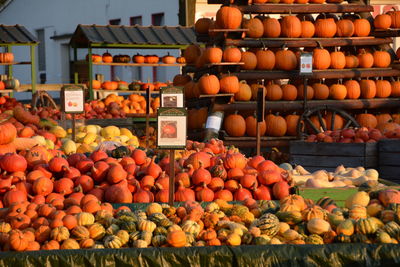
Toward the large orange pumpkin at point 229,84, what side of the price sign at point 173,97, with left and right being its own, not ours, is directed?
back

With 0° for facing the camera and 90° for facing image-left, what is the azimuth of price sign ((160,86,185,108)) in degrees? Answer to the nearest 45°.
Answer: approximately 0°

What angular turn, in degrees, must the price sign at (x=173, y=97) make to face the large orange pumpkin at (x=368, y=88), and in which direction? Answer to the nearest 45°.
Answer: approximately 135° to its left

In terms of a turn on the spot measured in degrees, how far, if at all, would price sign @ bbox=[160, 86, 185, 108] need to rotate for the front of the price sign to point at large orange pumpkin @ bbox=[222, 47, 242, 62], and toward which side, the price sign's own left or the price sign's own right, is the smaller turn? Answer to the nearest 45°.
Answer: approximately 180°

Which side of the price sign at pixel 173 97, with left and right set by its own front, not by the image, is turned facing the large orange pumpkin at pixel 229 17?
back

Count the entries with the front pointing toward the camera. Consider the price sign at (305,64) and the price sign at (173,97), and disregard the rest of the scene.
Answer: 2

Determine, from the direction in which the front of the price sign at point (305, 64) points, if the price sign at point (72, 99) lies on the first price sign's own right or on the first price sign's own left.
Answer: on the first price sign's own right

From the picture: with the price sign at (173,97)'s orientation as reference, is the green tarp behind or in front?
in front

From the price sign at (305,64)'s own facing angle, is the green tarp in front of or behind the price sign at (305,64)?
in front

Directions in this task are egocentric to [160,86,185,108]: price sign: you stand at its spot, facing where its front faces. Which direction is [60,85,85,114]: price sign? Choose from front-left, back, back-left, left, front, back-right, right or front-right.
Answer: back-right

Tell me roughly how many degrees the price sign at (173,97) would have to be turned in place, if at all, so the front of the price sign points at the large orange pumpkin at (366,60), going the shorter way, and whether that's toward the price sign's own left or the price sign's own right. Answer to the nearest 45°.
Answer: approximately 135° to the price sign's own left

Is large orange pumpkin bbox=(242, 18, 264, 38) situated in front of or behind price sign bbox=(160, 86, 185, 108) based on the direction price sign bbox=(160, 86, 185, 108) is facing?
behind

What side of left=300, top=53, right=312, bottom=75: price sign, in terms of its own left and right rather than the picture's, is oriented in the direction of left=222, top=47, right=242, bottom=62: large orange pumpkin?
right

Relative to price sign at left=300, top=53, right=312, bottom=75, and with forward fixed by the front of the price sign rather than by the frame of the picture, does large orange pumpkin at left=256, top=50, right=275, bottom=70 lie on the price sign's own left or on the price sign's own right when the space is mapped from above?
on the price sign's own right
